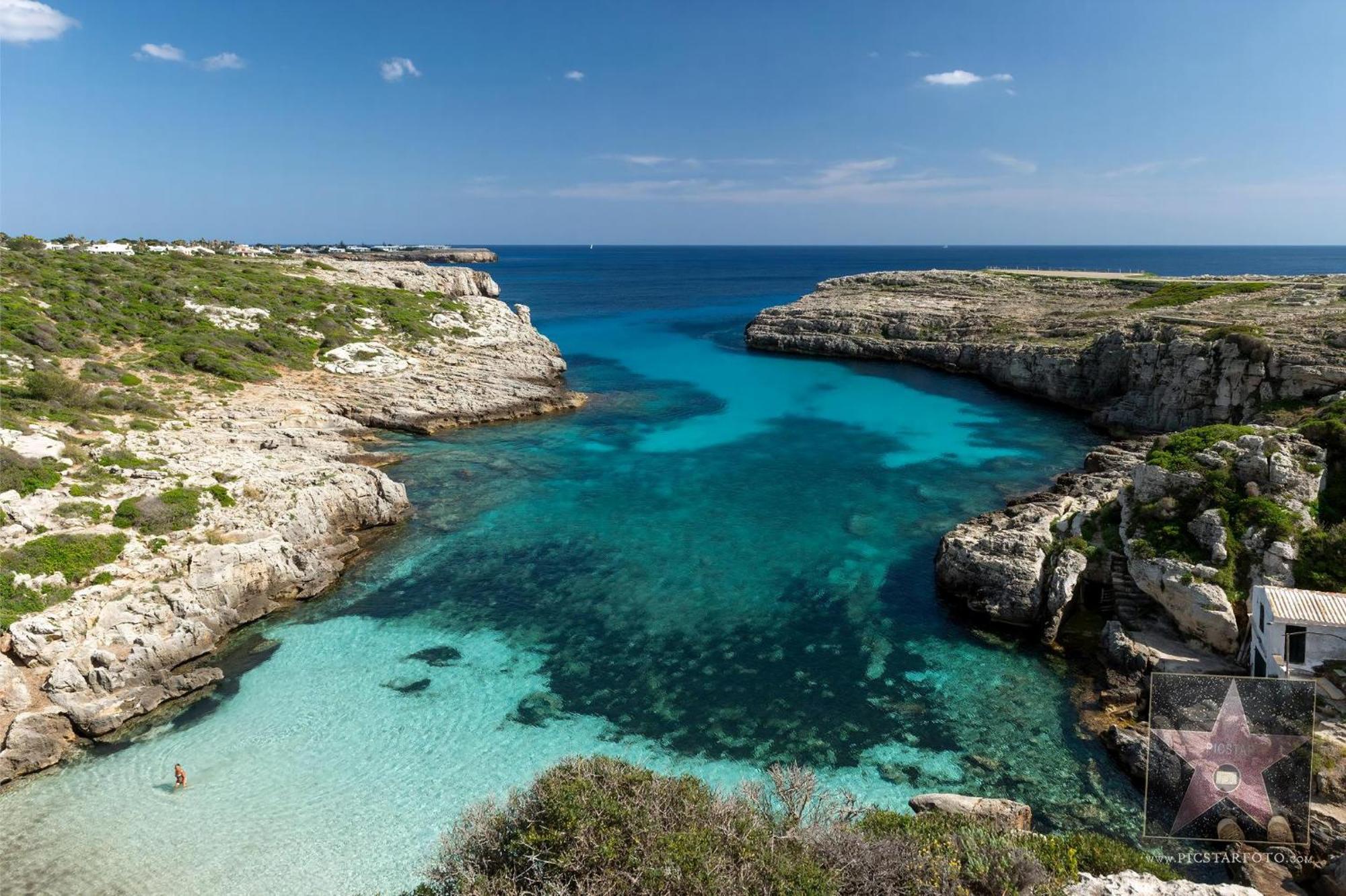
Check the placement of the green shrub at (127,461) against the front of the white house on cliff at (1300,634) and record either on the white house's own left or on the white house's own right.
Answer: on the white house's own right

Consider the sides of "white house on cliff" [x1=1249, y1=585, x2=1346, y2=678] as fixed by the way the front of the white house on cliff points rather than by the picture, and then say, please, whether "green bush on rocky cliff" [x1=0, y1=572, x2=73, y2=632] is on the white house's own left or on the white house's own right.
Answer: on the white house's own right

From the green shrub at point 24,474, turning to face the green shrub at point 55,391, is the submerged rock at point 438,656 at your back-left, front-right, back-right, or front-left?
back-right

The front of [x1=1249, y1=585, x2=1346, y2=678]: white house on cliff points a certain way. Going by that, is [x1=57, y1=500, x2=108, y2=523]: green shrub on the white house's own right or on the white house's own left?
on the white house's own right
